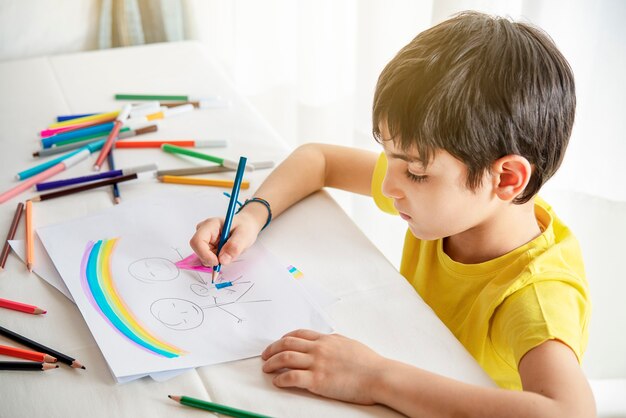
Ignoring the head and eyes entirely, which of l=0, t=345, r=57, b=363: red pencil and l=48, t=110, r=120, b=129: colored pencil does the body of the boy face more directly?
the red pencil

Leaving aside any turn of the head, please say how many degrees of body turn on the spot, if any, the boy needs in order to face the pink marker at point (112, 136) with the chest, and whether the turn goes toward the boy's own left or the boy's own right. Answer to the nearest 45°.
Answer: approximately 90° to the boy's own right

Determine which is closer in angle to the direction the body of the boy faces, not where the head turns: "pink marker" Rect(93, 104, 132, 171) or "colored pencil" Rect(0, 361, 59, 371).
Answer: the colored pencil

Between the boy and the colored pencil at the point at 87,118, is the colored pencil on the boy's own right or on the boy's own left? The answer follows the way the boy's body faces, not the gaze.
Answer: on the boy's own right

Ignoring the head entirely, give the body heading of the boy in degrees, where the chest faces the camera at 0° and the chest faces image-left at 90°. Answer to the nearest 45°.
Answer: approximately 45°

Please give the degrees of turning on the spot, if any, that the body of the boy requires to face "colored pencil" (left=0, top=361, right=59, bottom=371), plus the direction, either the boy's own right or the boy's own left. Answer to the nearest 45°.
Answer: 0° — they already face it

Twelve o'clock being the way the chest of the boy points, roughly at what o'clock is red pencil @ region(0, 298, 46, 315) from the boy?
The red pencil is roughly at 1 o'clock from the boy.

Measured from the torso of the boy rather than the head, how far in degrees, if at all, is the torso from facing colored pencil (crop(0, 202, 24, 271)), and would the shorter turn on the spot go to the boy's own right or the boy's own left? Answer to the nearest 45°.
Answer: approximately 45° to the boy's own right
